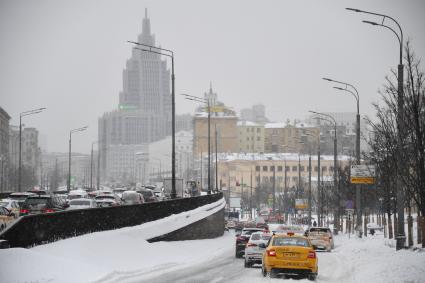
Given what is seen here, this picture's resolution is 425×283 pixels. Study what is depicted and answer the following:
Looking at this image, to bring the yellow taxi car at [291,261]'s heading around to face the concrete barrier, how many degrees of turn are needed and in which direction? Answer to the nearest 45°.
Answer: approximately 90° to its left

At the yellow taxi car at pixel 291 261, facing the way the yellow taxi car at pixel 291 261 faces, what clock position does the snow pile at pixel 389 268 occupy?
The snow pile is roughly at 3 o'clock from the yellow taxi car.

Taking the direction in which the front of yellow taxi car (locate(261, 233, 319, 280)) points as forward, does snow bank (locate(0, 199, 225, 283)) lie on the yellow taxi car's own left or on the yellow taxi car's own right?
on the yellow taxi car's own left

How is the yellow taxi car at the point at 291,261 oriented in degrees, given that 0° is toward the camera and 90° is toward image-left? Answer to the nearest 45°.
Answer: approximately 180°
